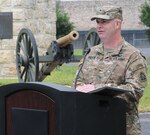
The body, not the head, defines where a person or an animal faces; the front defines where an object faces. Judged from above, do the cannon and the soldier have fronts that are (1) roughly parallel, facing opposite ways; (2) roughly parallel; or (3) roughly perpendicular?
roughly perpendicular

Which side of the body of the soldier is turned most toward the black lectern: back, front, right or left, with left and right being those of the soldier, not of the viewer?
front

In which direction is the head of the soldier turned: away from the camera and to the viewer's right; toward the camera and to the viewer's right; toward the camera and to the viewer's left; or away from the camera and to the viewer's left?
toward the camera and to the viewer's left

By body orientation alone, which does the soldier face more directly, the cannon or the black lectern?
the black lectern

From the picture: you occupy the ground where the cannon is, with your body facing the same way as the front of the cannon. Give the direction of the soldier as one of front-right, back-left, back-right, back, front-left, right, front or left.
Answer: front-right

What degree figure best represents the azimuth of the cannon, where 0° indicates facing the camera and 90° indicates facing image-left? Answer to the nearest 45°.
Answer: approximately 315°

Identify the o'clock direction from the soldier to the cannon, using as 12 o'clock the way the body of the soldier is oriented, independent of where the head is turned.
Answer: The cannon is roughly at 4 o'clock from the soldier.
